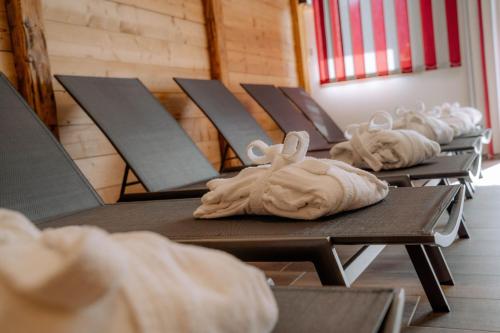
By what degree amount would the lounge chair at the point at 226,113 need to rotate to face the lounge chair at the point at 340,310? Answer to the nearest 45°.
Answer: approximately 90° to its right

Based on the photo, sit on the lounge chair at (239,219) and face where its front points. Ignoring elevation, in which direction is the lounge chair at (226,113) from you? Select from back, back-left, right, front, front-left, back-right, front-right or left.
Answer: left

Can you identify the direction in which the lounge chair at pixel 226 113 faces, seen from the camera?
facing to the right of the viewer

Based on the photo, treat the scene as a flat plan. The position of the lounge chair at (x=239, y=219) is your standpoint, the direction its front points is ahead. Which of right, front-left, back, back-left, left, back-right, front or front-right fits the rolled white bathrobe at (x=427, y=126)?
front-left

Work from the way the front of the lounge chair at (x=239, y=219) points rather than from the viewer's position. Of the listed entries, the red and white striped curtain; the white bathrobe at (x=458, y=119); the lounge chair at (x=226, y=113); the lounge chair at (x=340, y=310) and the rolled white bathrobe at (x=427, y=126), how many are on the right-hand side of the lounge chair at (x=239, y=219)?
1

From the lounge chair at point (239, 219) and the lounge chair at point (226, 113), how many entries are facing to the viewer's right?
2

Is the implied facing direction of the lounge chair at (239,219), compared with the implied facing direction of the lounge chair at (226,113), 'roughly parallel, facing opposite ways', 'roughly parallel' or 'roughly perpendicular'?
roughly parallel

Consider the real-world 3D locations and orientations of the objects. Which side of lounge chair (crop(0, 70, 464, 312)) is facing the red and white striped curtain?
left

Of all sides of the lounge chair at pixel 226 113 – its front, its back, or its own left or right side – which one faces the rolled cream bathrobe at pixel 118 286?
right

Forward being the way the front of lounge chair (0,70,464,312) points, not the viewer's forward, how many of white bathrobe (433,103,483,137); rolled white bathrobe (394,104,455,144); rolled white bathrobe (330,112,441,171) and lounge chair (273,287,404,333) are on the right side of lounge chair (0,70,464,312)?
1

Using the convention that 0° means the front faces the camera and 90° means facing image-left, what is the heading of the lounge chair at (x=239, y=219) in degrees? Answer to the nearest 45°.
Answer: approximately 270°

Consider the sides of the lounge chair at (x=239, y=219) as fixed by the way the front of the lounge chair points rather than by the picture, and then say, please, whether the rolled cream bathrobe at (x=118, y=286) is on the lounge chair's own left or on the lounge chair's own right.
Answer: on the lounge chair's own right
